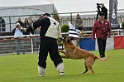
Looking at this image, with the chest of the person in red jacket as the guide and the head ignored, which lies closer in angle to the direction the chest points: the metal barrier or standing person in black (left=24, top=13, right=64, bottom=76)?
the standing person in black

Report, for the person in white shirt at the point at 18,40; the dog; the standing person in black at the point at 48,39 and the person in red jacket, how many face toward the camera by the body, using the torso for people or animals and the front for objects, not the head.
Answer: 2

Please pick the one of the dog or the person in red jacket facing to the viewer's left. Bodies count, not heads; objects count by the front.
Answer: the dog

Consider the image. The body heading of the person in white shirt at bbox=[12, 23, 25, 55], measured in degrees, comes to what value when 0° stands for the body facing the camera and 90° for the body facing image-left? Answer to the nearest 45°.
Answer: approximately 0°

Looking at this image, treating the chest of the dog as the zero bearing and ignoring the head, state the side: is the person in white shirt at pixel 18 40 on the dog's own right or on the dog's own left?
on the dog's own right

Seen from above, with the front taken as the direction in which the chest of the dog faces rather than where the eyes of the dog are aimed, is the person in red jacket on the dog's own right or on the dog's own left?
on the dog's own right

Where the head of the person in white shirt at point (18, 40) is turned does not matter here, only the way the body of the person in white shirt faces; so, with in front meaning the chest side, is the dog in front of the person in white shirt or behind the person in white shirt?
in front

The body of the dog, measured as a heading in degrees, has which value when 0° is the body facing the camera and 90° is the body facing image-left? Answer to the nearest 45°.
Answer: approximately 90°

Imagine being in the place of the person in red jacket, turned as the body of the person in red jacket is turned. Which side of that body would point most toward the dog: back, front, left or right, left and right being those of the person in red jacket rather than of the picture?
front

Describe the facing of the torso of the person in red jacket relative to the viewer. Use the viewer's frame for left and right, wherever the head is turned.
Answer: facing the viewer
